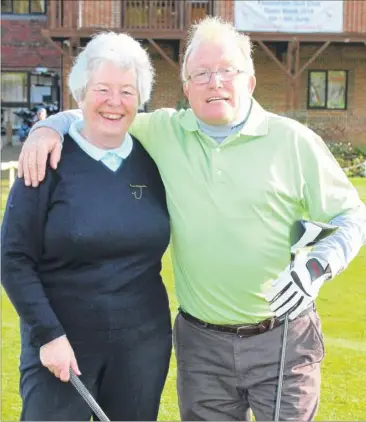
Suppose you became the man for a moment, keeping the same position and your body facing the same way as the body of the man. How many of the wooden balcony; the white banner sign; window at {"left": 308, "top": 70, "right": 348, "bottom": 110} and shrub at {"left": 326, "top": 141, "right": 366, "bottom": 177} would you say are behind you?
4

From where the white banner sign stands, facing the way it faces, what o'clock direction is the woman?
The woman is roughly at 12 o'clock from the white banner sign.

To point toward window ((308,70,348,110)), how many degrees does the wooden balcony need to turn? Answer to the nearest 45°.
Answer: approximately 90° to its left

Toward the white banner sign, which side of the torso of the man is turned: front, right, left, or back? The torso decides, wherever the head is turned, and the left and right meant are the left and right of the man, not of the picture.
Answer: back

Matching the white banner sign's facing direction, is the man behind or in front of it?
in front

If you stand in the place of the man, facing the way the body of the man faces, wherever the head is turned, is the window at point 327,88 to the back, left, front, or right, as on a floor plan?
back
